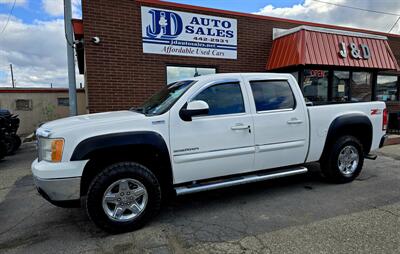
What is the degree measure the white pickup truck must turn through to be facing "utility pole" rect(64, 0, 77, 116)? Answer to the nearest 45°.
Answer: approximately 90° to its right

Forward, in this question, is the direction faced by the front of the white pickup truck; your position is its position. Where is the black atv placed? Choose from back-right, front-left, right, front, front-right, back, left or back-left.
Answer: right

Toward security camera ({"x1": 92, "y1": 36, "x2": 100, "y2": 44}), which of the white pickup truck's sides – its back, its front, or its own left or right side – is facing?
right

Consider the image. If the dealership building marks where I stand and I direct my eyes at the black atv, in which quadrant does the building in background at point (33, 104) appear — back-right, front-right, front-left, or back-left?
front-right

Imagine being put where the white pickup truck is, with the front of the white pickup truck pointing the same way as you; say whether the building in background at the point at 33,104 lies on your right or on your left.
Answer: on your right

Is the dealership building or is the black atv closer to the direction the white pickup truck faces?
the black atv
